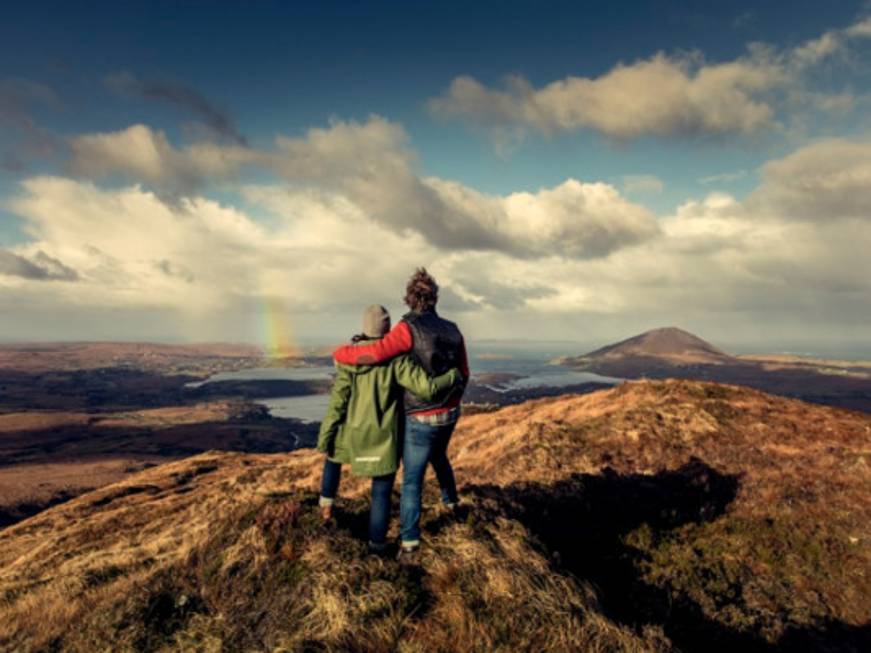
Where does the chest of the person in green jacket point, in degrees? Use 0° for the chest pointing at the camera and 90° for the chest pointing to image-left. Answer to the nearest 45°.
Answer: approximately 180°
